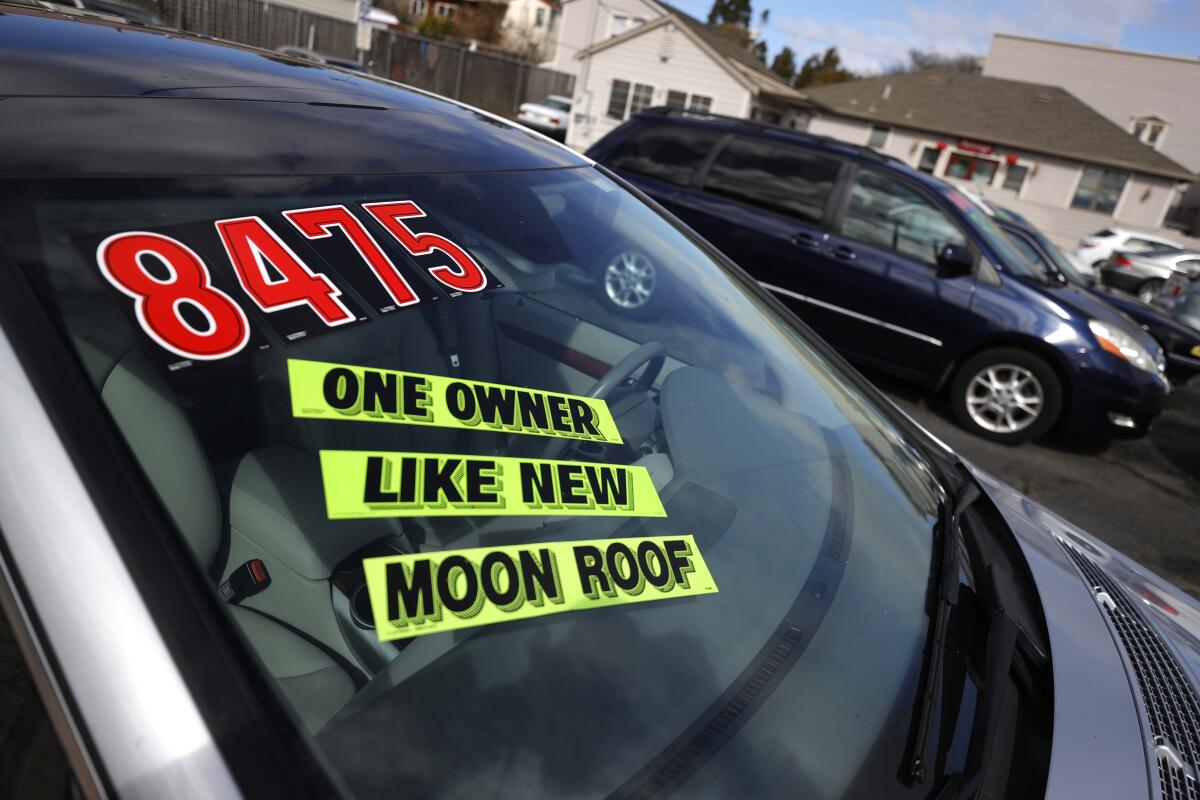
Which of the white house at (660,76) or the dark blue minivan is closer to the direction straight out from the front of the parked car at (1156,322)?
the dark blue minivan

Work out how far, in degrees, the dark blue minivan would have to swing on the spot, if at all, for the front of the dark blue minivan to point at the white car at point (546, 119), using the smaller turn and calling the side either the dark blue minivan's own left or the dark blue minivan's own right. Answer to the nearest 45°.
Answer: approximately 180°

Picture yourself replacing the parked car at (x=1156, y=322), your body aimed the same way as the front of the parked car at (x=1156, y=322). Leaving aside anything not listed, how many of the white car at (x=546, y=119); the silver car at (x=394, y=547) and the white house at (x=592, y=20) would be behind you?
2

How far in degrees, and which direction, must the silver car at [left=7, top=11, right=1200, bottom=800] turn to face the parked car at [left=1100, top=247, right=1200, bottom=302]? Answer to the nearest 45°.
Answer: approximately 90° to its left

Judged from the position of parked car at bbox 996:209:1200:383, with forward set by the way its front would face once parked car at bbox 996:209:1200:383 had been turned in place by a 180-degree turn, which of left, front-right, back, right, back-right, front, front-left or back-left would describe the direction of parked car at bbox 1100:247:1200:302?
front-right

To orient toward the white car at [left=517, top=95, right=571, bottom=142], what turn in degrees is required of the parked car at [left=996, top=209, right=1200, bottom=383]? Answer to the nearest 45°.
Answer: approximately 180°

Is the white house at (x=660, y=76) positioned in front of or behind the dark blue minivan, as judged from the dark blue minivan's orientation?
behind

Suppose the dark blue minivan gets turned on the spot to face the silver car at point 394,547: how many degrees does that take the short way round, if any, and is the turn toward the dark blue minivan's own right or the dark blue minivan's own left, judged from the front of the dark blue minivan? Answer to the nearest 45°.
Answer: approximately 45° to the dark blue minivan's own right

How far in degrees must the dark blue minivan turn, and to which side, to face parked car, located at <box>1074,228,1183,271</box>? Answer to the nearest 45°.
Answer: approximately 135° to its left

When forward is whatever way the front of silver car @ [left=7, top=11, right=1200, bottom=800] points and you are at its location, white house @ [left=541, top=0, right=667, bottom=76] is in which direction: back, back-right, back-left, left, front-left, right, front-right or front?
back-left

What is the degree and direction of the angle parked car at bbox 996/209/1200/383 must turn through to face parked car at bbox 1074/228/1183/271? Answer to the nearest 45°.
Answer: approximately 135° to its left

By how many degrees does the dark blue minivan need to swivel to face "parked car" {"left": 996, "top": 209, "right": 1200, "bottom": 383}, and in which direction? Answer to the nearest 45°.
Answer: approximately 90° to its left
